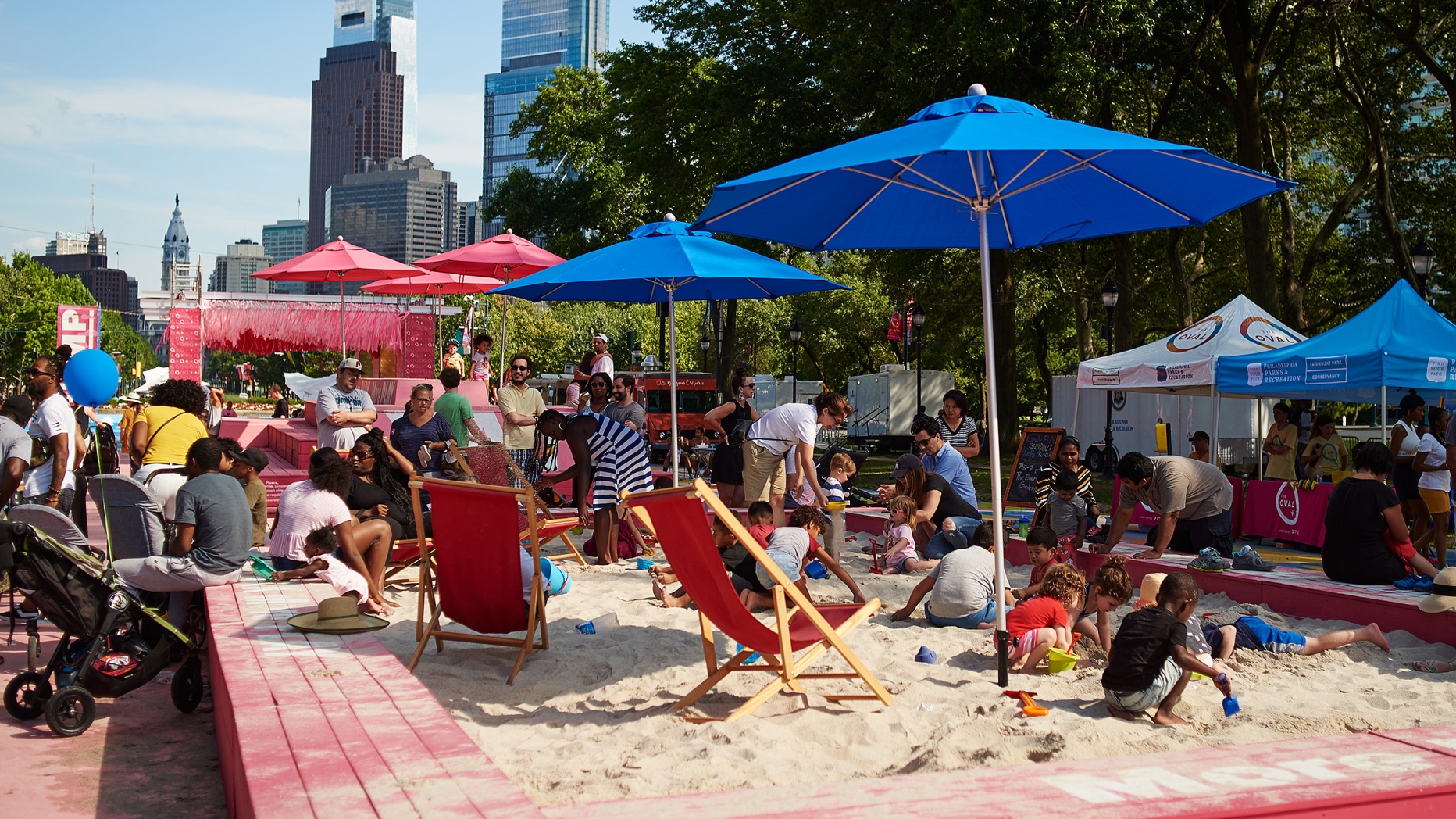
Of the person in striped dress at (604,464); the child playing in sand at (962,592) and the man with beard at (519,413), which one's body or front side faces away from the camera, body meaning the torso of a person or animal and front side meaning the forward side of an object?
the child playing in sand

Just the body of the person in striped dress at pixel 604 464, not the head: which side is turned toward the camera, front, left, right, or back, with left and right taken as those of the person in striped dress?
left

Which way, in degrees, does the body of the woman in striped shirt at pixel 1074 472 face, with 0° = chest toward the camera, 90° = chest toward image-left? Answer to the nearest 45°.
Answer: approximately 0°

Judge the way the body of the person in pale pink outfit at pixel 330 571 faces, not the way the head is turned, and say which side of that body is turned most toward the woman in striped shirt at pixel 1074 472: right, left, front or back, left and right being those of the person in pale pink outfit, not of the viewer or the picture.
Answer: back

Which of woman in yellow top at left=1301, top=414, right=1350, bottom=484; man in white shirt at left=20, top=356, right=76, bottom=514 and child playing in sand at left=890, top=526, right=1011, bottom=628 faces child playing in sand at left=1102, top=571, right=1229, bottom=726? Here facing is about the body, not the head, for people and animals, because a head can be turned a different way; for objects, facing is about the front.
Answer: the woman in yellow top

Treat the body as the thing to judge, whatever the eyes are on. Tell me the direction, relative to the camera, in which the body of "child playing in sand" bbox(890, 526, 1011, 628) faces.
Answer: away from the camera

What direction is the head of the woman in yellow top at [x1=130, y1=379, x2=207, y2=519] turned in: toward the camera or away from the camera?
away from the camera

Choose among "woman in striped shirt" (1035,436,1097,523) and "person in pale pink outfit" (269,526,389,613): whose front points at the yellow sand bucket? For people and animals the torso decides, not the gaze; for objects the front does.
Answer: the woman in striped shirt

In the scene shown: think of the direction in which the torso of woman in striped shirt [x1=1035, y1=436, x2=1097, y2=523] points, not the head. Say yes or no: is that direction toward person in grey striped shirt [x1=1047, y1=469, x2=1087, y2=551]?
yes
